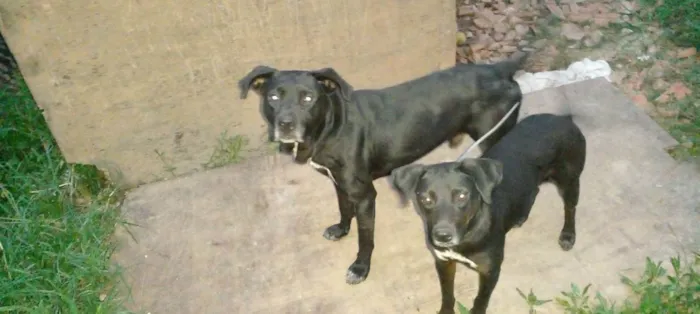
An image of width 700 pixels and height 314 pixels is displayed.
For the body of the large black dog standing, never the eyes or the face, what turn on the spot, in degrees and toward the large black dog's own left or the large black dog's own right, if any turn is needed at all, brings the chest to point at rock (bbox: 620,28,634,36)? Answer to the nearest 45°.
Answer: approximately 180°

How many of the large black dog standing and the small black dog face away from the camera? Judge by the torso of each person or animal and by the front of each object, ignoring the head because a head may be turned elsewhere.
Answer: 0

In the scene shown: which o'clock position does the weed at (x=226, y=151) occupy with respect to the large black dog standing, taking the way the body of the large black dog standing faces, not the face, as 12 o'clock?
The weed is roughly at 3 o'clock from the large black dog standing.

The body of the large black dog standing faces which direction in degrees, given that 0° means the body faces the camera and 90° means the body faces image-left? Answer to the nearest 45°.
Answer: approximately 45°

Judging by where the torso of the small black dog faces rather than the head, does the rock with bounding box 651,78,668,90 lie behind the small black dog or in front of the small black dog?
behind

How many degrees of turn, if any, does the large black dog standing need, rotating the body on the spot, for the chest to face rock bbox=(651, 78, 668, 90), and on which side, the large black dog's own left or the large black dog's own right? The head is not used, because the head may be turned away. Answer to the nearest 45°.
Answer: approximately 180°

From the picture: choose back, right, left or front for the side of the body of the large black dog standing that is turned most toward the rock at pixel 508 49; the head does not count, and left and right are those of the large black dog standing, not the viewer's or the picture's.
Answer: back

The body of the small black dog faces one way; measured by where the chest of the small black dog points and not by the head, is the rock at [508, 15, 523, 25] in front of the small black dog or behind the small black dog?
behind

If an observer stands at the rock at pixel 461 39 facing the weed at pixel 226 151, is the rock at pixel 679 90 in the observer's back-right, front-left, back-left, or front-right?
back-left

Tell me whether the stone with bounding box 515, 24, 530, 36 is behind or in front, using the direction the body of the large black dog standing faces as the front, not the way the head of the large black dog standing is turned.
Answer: behind

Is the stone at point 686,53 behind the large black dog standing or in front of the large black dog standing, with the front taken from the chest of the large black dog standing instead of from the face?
behind

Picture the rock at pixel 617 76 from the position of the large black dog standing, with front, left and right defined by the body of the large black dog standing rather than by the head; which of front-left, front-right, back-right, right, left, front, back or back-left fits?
back

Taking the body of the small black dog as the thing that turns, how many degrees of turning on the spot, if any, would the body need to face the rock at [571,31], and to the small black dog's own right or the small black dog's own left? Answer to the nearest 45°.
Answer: approximately 135° to the small black dog's own right
